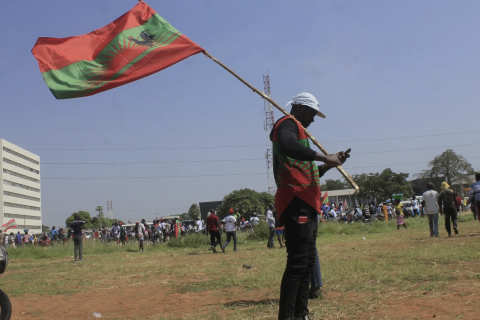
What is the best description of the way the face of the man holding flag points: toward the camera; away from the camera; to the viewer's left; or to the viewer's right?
to the viewer's right

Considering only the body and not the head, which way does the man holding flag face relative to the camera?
to the viewer's right

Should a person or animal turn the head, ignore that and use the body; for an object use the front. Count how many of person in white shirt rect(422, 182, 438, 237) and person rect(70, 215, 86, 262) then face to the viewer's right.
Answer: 0

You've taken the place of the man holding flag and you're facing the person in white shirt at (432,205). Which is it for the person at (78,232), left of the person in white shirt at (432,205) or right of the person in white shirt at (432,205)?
left
